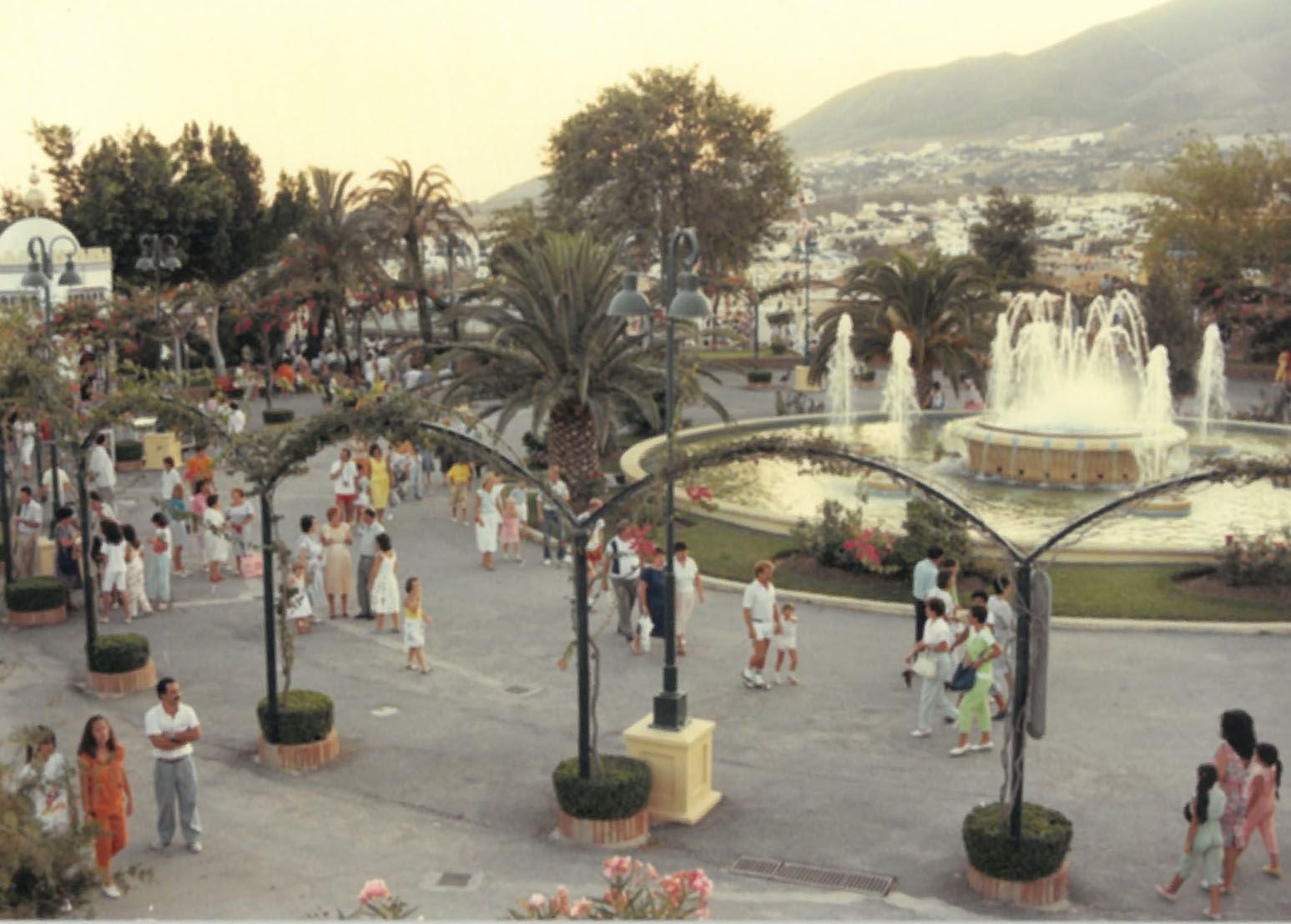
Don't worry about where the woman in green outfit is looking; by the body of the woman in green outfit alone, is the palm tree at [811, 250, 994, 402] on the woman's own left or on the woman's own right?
on the woman's own right

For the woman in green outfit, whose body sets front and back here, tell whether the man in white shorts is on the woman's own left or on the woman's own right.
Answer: on the woman's own right

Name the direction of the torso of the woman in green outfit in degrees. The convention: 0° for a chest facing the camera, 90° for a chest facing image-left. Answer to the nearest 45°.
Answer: approximately 45°

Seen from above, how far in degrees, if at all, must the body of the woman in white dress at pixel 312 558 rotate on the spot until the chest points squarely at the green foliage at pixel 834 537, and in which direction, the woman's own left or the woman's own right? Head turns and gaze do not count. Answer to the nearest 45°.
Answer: approximately 45° to the woman's own left

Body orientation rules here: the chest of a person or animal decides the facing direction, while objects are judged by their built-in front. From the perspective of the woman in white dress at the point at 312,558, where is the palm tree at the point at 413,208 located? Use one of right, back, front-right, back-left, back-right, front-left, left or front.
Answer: back-left

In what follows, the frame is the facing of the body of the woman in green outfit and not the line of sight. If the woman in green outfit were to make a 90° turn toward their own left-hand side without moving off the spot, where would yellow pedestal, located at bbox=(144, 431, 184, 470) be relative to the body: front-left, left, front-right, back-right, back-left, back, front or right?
back

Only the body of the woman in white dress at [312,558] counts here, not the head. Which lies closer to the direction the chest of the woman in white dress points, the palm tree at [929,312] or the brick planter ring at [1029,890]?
the brick planter ring

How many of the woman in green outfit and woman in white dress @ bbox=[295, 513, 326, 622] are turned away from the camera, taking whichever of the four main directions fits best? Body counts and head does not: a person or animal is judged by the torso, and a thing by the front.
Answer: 0

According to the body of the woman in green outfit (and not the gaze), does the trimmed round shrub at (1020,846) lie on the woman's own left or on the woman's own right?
on the woman's own left

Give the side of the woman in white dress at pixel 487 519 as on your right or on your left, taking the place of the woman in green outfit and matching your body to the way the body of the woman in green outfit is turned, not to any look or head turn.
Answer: on your right

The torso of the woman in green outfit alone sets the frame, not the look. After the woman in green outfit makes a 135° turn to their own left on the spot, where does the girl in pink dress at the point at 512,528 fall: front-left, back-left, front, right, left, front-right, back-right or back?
back-left

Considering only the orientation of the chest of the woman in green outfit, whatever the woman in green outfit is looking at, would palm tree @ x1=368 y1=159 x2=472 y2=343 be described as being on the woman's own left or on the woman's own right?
on the woman's own right

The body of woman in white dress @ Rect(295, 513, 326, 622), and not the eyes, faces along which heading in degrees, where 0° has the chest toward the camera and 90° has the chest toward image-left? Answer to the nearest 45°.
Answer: approximately 315°

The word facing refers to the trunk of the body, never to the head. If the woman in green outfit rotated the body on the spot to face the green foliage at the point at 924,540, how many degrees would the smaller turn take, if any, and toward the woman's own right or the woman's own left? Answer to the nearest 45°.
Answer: approximately 135° to the woman's own right

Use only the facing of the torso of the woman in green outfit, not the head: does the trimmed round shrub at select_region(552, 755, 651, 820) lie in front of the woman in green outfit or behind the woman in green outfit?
in front

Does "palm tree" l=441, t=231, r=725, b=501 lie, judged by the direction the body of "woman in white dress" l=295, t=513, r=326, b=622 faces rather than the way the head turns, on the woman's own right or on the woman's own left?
on the woman's own left

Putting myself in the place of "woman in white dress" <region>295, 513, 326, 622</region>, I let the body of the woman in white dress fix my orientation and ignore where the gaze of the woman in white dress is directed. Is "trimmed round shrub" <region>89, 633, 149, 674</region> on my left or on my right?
on my right
